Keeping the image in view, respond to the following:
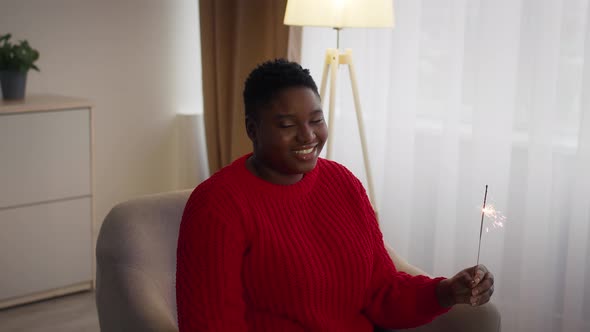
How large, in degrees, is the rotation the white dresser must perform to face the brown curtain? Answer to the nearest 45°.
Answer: approximately 45° to its left

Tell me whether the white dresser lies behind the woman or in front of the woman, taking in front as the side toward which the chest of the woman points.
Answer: behind

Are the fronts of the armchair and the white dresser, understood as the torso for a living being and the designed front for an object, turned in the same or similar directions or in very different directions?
same or similar directions

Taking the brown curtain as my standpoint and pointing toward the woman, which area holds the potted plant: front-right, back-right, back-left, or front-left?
front-right

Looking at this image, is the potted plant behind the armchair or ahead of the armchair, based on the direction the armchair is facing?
behind

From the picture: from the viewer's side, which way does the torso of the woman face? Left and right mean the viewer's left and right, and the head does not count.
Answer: facing the viewer and to the right of the viewer

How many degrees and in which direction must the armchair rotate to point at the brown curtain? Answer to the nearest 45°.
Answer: approximately 135° to its left

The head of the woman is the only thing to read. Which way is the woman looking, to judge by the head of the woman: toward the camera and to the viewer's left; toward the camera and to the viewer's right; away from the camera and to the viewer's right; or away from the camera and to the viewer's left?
toward the camera and to the viewer's right

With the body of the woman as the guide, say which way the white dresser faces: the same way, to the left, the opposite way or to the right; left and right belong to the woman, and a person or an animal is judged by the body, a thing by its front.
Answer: the same way

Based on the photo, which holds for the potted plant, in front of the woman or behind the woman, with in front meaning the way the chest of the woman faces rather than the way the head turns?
behind
